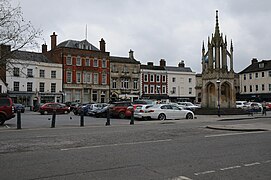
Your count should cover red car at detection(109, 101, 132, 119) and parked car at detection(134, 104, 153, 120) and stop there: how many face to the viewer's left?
0

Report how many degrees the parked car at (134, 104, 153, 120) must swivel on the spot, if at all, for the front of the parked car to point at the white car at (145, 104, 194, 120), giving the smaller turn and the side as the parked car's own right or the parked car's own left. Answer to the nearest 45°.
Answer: approximately 45° to the parked car's own right

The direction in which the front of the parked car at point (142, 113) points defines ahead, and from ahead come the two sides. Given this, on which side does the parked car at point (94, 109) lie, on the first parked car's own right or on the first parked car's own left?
on the first parked car's own left

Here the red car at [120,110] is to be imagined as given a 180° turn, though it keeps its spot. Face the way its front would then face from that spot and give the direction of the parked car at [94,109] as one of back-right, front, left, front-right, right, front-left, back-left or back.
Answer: right

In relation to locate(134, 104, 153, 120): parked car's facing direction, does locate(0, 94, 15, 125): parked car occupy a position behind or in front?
behind

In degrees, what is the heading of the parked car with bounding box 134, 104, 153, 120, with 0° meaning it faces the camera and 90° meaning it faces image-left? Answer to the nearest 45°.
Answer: approximately 225°

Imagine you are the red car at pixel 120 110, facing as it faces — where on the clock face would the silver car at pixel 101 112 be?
The silver car is roughly at 9 o'clock from the red car.
